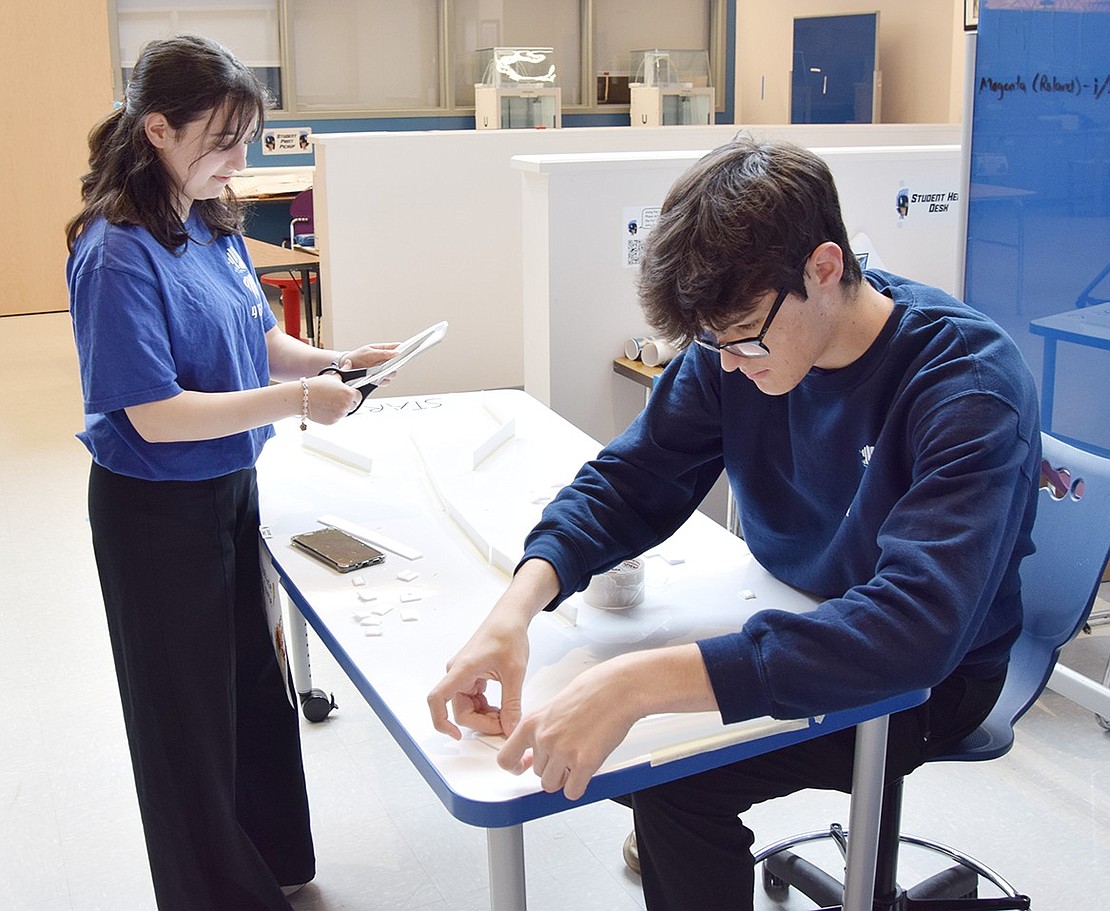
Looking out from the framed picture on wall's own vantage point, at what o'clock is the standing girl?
The standing girl is roughly at 1 o'clock from the framed picture on wall.

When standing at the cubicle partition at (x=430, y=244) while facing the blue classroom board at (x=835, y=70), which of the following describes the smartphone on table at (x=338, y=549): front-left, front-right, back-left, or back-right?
back-right

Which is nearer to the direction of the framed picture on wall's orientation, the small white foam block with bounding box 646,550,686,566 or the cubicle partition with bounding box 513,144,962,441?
the small white foam block

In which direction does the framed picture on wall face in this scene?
toward the camera

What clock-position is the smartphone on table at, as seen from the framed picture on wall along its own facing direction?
The smartphone on table is roughly at 1 o'clock from the framed picture on wall.

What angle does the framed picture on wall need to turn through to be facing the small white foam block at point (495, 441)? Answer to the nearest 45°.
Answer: approximately 45° to its right

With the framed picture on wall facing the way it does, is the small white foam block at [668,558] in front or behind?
in front

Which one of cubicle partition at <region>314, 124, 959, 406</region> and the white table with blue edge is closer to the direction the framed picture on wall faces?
the white table with blue edge

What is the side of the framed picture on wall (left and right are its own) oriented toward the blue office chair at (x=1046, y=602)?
front

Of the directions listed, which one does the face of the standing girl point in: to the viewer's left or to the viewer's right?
to the viewer's right
